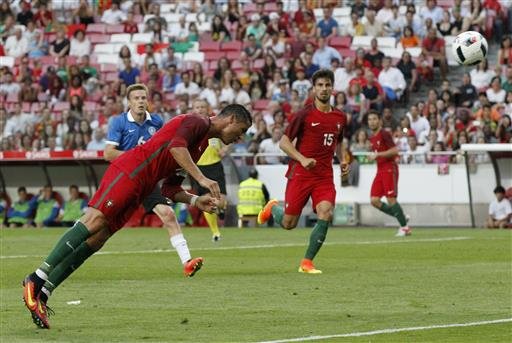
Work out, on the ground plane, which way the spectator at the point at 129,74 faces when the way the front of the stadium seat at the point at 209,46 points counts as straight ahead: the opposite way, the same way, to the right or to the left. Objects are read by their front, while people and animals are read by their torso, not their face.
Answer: the same way

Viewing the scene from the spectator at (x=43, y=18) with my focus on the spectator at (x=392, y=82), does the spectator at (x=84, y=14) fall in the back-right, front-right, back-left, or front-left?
front-left

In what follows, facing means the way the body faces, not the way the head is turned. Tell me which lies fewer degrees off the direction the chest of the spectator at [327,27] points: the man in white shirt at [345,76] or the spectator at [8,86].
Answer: the man in white shirt

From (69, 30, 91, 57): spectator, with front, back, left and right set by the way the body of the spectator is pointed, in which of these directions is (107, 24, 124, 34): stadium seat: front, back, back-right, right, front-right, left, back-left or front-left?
left

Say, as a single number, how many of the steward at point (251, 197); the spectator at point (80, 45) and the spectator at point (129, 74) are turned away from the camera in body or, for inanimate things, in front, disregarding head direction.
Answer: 1

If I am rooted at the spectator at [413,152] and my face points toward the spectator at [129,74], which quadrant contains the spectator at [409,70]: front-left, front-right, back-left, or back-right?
front-right

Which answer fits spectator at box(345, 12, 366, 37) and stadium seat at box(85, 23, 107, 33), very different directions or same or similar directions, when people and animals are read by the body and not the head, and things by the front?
same or similar directions

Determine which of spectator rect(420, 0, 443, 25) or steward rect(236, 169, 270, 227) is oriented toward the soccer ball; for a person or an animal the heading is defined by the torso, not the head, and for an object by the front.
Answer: spectator rect(420, 0, 443, 25)

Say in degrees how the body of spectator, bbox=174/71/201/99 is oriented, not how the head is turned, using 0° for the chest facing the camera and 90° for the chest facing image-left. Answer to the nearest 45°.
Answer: approximately 0°

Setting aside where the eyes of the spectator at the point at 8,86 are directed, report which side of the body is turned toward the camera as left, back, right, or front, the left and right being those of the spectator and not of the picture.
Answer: front

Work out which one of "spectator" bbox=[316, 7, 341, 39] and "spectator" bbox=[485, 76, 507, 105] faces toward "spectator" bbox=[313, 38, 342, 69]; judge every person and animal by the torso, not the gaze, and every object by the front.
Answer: "spectator" bbox=[316, 7, 341, 39]

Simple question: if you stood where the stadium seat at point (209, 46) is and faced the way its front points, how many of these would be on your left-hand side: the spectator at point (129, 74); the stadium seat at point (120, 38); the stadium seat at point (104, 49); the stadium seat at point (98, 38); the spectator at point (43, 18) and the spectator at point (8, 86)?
0

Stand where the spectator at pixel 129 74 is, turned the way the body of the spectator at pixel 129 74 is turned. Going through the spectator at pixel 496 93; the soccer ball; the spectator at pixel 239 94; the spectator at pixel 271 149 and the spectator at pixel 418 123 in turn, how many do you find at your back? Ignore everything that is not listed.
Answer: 0

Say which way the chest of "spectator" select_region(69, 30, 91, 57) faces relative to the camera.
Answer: toward the camera

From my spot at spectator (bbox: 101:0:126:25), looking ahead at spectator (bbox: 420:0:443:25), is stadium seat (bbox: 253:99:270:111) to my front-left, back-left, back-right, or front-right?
front-right

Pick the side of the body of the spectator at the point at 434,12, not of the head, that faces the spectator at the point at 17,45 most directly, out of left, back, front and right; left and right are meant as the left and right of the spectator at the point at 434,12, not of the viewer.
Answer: right

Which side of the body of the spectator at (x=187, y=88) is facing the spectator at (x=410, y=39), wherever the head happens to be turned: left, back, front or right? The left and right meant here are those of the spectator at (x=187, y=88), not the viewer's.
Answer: left
